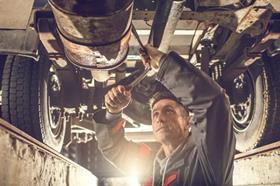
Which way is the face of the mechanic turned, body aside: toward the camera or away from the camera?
toward the camera

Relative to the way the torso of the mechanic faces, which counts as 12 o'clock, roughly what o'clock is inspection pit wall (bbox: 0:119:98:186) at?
The inspection pit wall is roughly at 1 o'clock from the mechanic.

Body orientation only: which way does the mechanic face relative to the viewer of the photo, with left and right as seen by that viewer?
facing the viewer and to the left of the viewer
